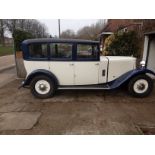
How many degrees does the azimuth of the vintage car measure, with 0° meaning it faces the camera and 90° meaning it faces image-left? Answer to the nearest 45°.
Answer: approximately 270°
